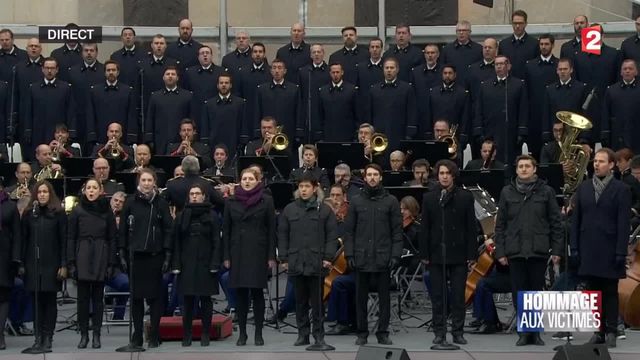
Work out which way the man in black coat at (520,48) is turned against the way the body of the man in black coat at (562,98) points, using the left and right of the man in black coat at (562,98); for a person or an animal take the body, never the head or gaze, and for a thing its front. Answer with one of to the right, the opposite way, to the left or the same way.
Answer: the same way

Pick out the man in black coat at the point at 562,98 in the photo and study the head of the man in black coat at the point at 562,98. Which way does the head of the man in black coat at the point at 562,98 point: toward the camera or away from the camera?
toward the camera

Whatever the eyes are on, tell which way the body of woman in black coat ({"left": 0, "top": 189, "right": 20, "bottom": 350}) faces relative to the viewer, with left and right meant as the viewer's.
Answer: facing the viewer

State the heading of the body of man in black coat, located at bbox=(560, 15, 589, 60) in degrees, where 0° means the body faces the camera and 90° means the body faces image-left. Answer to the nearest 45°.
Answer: approximately 0°

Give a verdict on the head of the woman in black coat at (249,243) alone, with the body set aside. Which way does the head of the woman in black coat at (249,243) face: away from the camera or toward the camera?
toward the camera

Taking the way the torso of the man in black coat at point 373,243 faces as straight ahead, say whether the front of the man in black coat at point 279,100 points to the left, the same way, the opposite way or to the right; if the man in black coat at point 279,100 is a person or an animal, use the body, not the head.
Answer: the same way

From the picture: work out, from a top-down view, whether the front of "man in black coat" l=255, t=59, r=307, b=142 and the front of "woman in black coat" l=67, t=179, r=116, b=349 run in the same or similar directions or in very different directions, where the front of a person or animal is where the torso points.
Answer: same or similar directions

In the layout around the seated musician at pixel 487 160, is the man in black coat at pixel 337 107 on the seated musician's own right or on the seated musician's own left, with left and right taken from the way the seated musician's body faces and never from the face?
on the seated musician's own right

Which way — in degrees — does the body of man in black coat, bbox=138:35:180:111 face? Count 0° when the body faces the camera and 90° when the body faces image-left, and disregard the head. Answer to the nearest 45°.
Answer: approximately 0°

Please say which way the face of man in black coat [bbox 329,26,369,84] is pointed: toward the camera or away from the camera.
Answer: toward the camera

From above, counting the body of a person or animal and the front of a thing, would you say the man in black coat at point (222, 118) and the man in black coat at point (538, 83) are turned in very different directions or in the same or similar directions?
same or similar directions

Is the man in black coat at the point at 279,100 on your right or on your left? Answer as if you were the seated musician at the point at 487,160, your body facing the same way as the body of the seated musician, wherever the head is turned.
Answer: on your right

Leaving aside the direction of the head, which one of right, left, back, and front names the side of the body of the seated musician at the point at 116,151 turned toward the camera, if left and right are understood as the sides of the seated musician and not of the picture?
front

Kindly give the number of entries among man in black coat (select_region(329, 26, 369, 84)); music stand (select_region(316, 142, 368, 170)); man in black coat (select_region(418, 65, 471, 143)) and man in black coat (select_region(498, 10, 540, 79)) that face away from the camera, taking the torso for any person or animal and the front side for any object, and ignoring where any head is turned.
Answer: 1

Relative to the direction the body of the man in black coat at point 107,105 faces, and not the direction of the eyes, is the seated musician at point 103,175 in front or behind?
in front

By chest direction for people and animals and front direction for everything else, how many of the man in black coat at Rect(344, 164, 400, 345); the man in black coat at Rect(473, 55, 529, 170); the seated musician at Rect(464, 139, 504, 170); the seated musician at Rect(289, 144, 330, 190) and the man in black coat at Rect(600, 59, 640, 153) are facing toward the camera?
5
